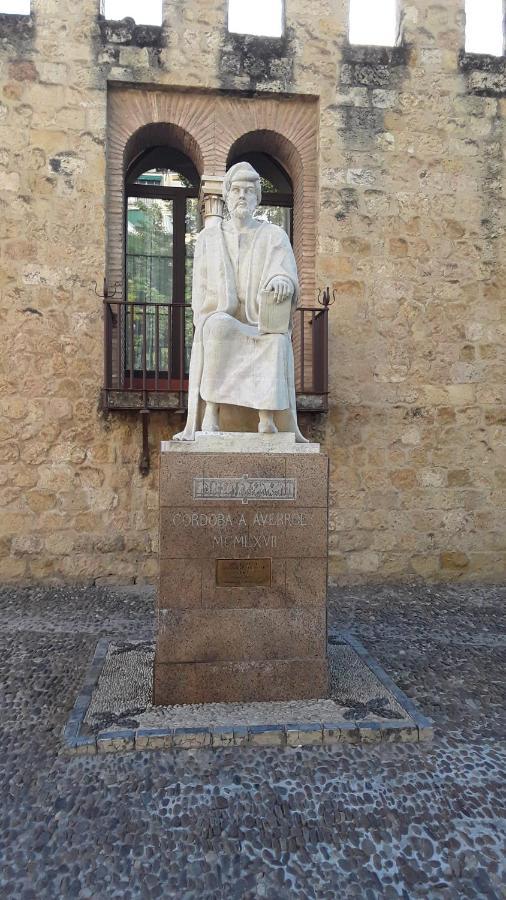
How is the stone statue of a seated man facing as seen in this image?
toward the camera
